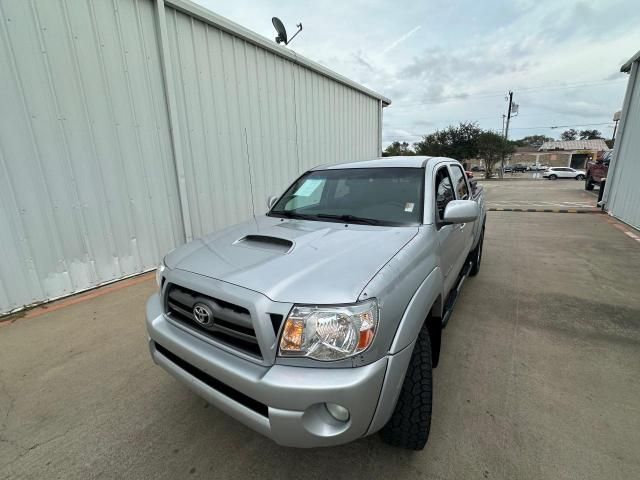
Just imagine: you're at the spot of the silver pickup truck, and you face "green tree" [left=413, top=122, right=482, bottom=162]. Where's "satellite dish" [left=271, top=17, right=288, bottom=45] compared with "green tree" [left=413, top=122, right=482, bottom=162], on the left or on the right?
left

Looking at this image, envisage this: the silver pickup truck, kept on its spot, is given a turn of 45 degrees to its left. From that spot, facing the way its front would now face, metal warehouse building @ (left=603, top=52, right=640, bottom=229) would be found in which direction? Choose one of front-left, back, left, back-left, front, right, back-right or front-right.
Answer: back-left

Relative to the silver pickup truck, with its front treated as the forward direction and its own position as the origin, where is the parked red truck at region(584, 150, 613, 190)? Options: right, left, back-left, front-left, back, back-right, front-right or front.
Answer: back

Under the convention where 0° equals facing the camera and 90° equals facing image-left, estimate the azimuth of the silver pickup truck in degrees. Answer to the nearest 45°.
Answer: approximately 45°

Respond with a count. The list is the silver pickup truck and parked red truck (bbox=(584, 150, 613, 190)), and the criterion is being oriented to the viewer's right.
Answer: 0

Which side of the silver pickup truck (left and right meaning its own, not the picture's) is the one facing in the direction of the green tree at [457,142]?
back

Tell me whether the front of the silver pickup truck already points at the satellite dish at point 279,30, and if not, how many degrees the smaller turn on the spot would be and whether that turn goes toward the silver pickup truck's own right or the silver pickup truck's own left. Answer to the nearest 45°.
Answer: approximately 135° to the silver pickup truck's own right
